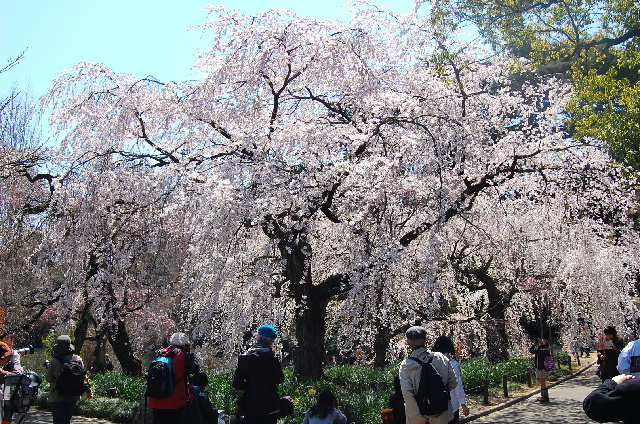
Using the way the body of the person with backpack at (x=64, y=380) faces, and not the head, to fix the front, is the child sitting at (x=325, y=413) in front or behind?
behind

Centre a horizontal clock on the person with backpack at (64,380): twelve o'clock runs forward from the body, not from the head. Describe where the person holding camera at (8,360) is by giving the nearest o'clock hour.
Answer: The person holding camera is roughly at 9 o'clock from the person with backpack.

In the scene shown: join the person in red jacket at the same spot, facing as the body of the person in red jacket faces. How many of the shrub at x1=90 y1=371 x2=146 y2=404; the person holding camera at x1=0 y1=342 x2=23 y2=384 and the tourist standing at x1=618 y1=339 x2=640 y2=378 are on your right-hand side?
1

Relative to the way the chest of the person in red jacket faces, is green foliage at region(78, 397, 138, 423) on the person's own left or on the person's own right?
on the person's own left

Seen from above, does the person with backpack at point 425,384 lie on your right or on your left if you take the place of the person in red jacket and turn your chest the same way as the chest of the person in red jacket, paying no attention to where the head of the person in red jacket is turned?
on your right

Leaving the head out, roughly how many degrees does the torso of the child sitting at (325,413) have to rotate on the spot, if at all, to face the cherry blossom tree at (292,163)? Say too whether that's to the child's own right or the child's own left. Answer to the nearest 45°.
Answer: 0° — they already face it

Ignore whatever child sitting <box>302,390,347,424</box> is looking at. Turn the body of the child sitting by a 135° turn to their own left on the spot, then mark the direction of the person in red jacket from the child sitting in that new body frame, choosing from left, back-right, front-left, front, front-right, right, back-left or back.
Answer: front-right

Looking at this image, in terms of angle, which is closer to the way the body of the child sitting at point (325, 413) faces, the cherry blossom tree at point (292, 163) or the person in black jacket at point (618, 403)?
the cherry blossom tree

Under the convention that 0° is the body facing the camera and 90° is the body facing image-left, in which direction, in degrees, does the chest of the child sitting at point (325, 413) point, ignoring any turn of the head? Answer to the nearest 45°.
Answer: approximately 180°

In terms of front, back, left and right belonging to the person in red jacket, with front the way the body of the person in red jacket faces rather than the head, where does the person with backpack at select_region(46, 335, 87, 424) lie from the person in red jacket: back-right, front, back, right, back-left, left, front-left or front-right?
left

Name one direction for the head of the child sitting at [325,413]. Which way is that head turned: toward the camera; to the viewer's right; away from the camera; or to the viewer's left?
away from the camera

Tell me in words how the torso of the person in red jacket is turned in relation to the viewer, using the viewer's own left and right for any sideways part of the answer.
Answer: facing away from the viewer and to the right of the viewer

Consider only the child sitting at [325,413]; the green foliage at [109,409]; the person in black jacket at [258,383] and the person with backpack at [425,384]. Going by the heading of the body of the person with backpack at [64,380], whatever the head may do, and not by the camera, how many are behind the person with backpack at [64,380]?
3

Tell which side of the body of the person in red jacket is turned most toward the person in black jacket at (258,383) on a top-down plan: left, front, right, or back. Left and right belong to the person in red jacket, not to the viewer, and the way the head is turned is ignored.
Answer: right
